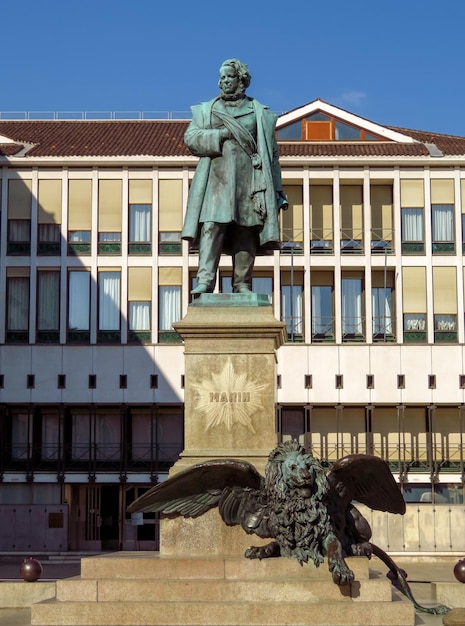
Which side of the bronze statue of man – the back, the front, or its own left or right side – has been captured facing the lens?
front
